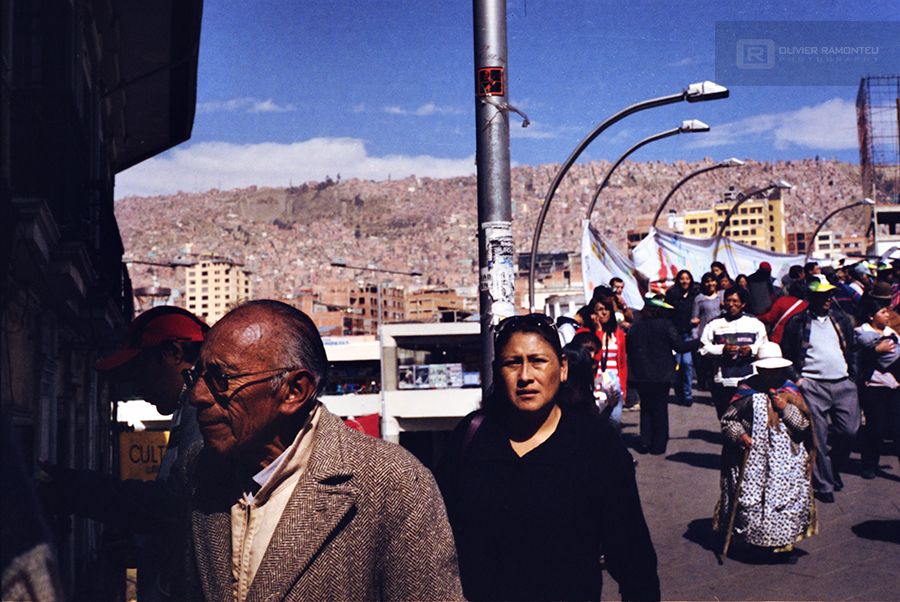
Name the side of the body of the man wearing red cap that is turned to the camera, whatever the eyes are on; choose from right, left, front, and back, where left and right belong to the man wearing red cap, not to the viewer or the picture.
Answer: left

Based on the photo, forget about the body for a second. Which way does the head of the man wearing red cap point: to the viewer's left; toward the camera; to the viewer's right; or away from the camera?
to the viewer's left

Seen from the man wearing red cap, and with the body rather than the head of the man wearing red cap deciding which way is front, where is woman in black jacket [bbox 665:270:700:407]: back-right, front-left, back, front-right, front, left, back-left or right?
back-right

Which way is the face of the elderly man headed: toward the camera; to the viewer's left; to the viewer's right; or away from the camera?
to the viewer's left
